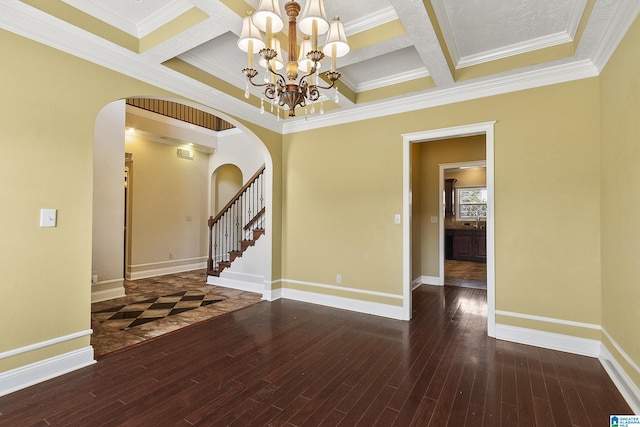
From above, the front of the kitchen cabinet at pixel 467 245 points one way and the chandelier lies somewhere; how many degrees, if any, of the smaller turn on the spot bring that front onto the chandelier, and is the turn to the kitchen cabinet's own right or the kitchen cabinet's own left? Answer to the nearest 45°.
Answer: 0° — it already faces it

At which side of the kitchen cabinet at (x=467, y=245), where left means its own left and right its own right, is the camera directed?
front
